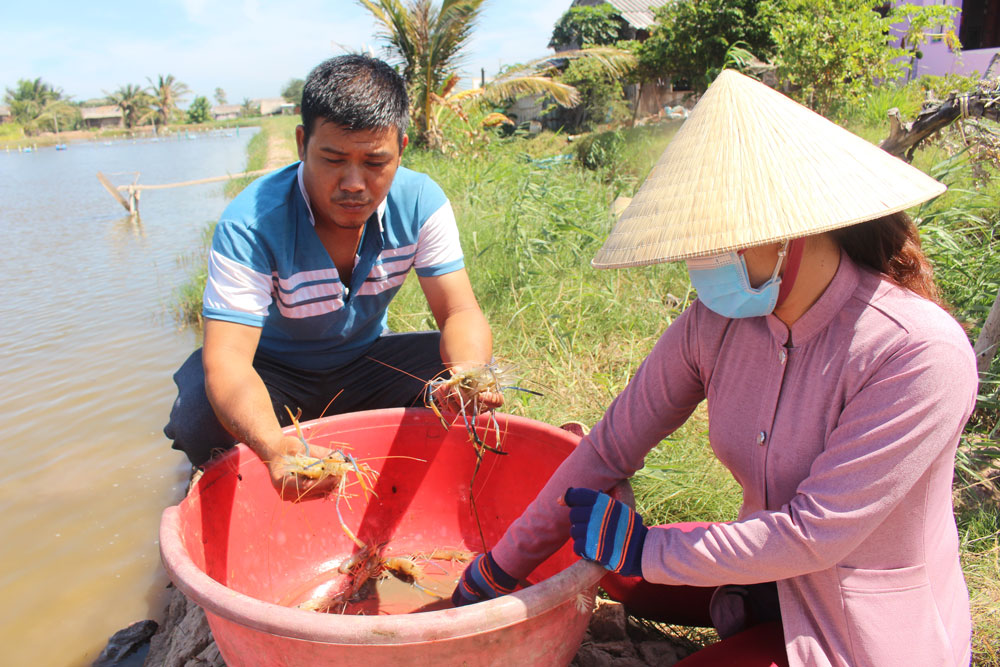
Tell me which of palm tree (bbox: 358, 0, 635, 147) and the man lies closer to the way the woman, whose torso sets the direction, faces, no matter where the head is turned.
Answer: the man

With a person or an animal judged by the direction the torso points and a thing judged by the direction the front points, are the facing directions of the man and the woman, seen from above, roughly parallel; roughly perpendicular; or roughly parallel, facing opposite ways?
roughly perpendicular

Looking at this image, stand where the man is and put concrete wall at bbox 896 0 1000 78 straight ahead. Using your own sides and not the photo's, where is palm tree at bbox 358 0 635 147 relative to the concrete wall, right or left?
left

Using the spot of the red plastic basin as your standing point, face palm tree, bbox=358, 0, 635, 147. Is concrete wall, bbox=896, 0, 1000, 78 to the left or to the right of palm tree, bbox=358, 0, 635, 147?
right

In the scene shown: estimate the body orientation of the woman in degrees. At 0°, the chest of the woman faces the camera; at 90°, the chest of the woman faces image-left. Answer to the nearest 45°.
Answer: approximately 45°
